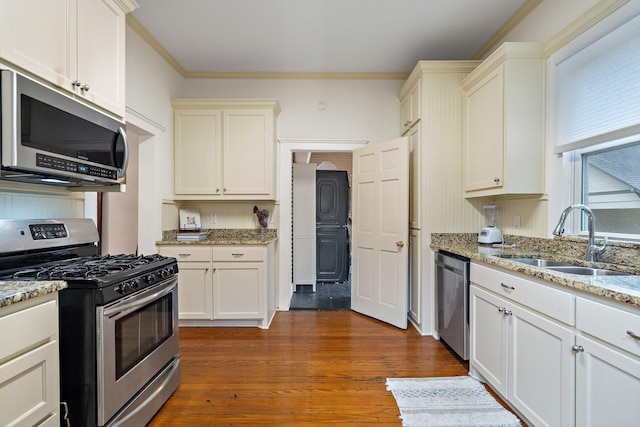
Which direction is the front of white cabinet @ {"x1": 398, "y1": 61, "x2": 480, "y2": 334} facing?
to the viewer's left

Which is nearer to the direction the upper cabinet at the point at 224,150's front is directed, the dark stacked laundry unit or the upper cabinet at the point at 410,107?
the upper cabinet

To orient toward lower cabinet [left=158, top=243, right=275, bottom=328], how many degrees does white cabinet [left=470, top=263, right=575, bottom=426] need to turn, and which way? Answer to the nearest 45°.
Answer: approximately 45° to its right

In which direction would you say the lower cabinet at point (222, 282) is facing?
toward the camera

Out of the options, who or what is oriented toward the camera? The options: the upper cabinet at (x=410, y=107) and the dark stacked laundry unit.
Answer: the dark stacked laundry unit

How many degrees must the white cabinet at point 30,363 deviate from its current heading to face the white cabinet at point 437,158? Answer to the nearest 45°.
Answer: approximately 45° to its left

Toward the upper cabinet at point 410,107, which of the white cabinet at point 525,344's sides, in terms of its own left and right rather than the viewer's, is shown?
right

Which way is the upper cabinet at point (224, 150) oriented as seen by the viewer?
toward the camera

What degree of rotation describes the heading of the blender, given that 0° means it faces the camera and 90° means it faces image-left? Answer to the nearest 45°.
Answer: approximately 45°

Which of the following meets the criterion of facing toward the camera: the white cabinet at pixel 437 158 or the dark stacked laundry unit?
the dark stacked laundry unit

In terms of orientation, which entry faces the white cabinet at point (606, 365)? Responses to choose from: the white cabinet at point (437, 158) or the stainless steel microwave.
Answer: the stainless steel microwave

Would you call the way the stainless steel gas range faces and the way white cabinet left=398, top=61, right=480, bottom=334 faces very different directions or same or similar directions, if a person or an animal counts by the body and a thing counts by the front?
very different directions

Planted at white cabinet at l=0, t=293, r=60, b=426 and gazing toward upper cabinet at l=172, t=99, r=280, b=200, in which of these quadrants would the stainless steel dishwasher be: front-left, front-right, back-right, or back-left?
front-right

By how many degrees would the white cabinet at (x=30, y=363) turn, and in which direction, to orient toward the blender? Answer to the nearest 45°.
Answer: approximately 45° to its left

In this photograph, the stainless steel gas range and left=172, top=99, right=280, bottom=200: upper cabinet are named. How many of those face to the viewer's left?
0
